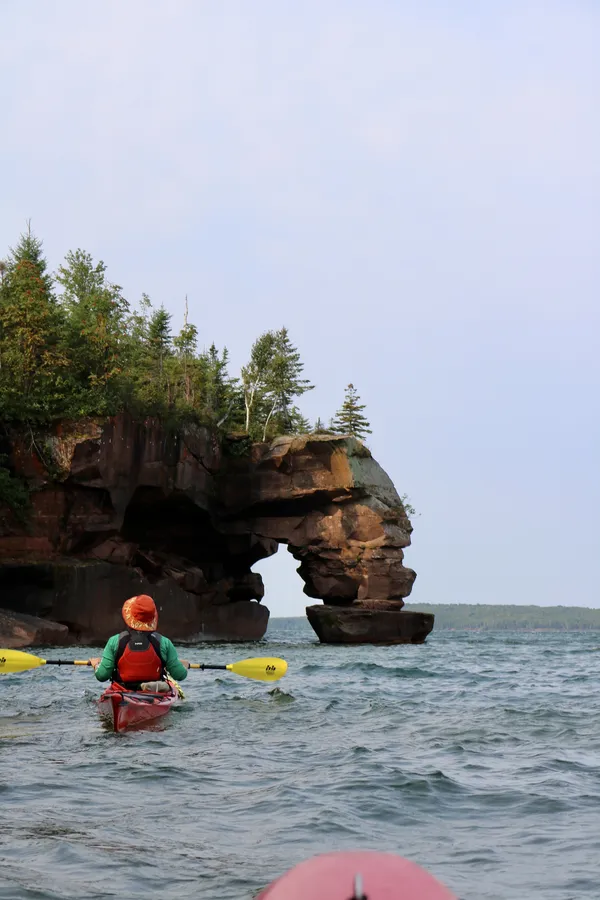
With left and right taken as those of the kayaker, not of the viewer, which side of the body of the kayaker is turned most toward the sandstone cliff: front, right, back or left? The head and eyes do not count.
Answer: front

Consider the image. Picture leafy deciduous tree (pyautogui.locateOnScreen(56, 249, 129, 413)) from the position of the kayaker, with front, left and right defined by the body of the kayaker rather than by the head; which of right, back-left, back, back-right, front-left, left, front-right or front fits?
front

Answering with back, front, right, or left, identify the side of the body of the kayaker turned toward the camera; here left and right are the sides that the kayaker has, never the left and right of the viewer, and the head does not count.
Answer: back

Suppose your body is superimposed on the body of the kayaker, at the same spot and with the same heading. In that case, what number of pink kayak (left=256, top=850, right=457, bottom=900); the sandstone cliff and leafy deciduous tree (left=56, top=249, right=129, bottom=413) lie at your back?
1

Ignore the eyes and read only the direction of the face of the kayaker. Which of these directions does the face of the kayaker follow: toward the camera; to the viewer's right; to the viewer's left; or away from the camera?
away from the camera

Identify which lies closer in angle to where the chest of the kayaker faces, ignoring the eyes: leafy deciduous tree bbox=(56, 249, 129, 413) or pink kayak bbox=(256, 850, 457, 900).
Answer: the leafy deciduous tree

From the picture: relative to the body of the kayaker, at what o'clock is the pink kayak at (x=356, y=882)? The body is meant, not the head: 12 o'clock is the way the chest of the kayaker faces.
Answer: The pink kayak is roughly at 6 o'clock from the kayaker.
